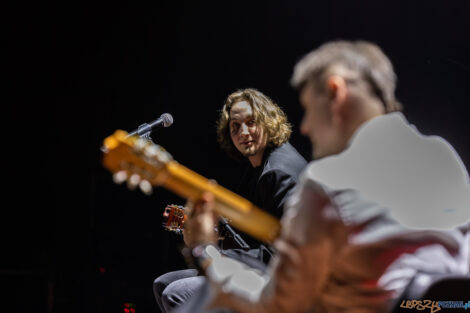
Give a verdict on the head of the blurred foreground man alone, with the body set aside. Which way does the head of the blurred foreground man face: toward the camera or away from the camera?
away from the camera

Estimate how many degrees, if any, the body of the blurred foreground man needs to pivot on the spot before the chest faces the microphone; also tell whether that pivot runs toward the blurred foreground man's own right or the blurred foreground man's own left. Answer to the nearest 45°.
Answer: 0° — they already face it

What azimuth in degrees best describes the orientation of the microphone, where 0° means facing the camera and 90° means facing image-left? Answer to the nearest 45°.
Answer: approximately 270°

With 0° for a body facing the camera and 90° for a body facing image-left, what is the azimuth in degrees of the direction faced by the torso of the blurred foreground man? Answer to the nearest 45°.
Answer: approximately 135°

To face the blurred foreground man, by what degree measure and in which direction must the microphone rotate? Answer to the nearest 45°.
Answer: approximately 90° to its right

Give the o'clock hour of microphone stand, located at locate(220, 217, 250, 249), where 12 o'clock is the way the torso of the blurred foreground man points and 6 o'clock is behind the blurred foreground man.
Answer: The microphone stand is roughly at 1 o'clock from the blurred foreground man.

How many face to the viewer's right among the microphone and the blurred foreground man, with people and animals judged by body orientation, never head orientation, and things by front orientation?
1
